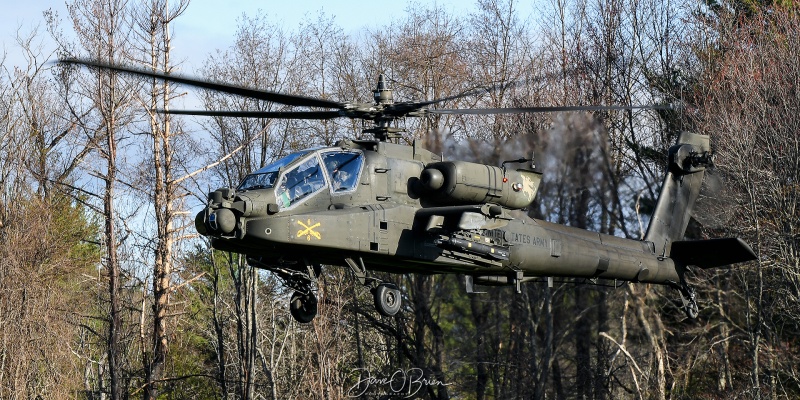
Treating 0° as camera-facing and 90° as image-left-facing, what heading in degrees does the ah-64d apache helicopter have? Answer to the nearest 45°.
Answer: approximately 45°
